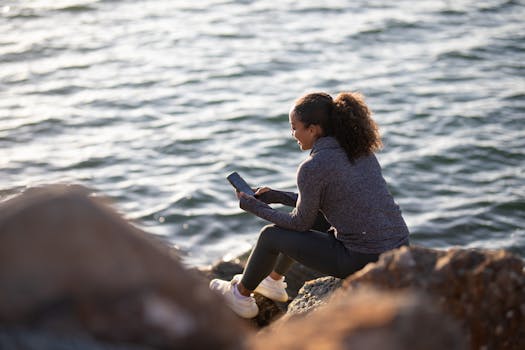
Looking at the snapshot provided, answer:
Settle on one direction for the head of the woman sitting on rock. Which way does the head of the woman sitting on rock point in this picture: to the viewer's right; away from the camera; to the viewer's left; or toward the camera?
to the viewer's left

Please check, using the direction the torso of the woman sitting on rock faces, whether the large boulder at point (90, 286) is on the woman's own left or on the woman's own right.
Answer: on the woman's own left

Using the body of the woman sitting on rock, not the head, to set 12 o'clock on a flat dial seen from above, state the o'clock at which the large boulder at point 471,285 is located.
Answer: The large boulder is roughly at 7 o'clock from the woman sitting on rock.

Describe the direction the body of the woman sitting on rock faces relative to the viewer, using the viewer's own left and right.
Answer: facing away from the viewer and to the left of the viewer

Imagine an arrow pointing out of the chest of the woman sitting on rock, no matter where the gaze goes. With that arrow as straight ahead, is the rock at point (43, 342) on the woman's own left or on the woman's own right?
on the woman's own left

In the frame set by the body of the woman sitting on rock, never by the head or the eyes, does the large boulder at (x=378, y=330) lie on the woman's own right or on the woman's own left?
on the woman's own left
